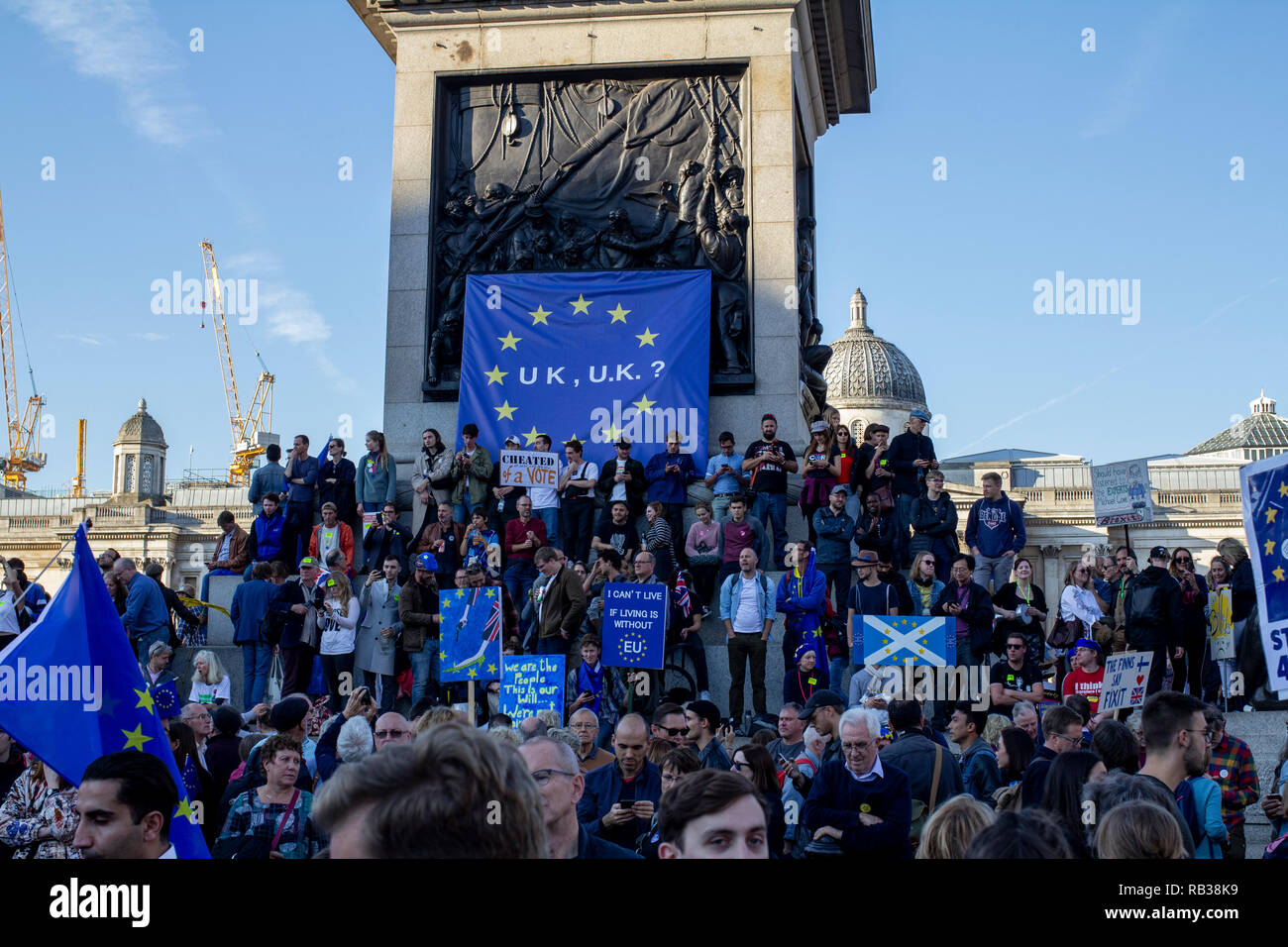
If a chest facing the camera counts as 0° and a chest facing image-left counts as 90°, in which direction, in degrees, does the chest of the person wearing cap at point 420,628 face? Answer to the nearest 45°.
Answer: approximately 315°

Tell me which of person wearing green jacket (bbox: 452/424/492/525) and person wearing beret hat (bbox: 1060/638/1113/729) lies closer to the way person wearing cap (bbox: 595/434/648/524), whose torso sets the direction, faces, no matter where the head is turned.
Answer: the person wearing beret hat

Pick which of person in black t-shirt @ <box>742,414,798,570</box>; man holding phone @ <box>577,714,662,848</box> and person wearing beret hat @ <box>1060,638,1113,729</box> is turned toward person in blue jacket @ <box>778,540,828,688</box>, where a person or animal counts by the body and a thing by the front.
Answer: the person in black t-shirt

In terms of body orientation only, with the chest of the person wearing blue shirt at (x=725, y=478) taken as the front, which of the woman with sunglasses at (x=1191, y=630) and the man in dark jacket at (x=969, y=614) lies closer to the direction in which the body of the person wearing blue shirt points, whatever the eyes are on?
the man in dark jacket

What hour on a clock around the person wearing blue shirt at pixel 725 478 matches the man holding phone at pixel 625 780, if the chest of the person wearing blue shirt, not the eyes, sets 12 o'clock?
The man holding phone is roughly at 12 o'clock from the person wearing blue shirt.
